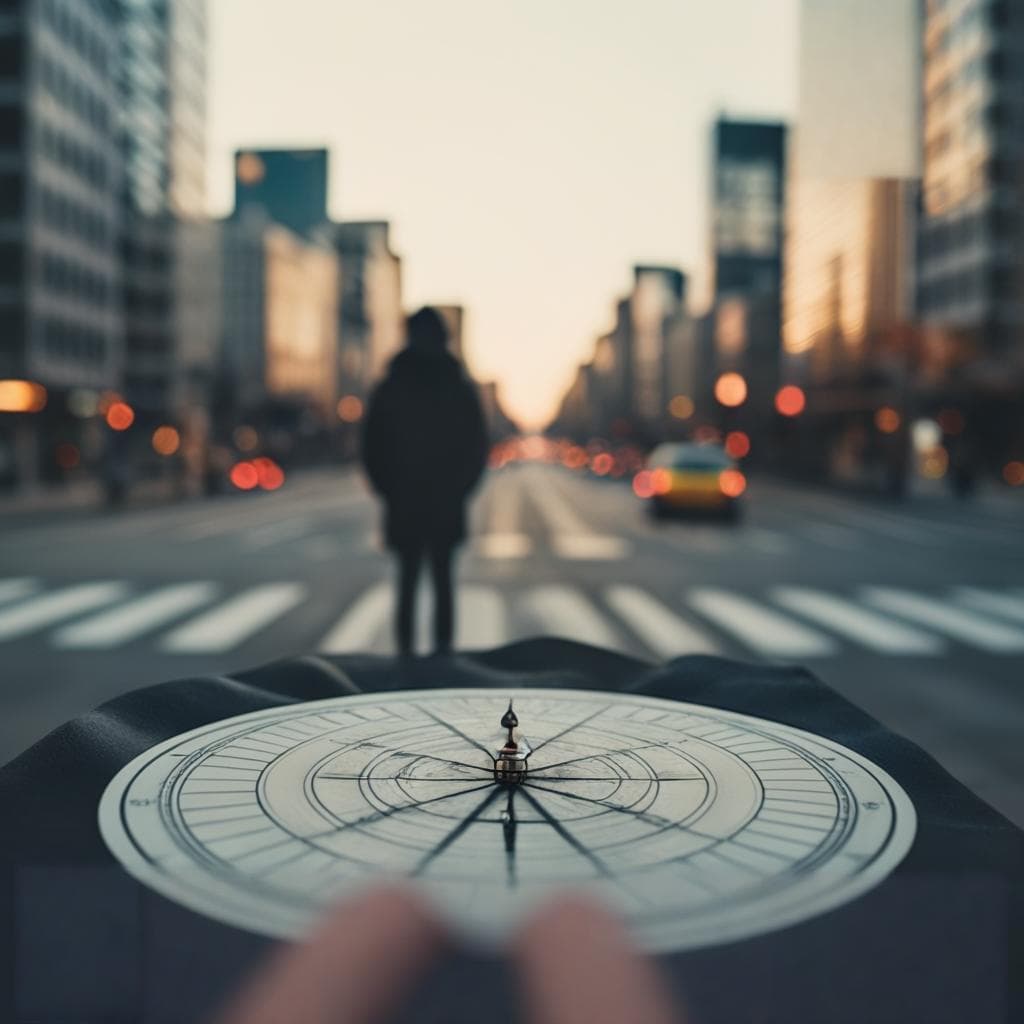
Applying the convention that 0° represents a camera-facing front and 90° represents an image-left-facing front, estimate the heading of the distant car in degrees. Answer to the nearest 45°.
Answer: approximately 180°

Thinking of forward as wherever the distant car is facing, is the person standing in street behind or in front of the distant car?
behind
